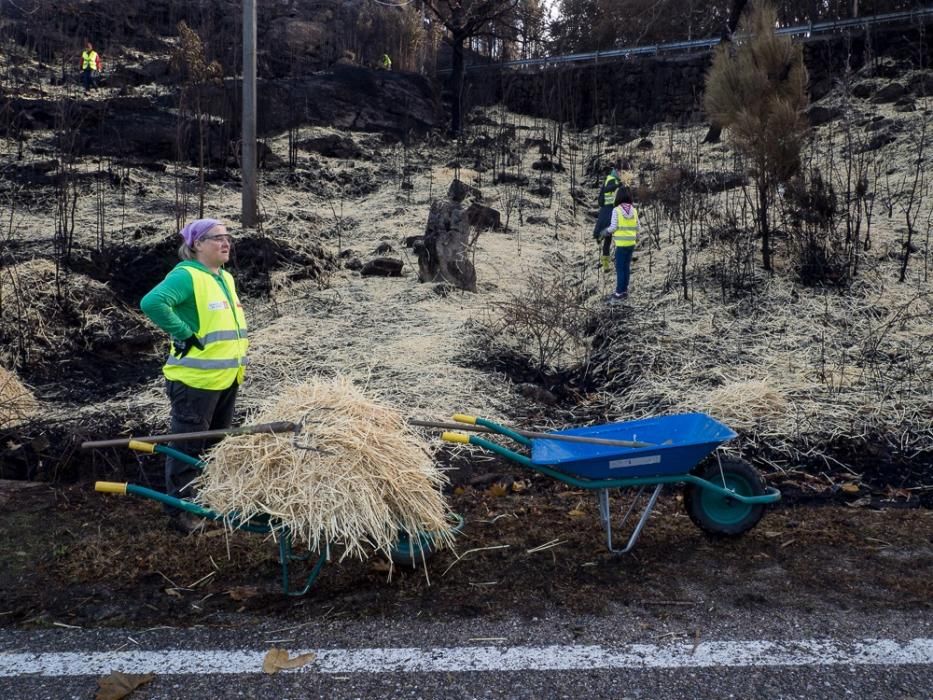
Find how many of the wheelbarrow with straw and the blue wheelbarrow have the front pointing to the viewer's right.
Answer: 2

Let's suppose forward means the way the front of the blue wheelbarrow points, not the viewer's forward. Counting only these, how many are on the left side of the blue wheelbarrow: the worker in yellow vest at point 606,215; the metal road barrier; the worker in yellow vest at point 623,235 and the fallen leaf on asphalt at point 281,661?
3

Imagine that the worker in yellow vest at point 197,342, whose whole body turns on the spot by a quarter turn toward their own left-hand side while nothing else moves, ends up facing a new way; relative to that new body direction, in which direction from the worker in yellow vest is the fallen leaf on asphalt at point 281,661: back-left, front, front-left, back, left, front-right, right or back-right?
back-right

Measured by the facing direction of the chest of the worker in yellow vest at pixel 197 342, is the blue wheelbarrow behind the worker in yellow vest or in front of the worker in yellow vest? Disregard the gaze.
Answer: in front

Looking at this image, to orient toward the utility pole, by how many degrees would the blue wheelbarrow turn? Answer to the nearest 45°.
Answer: approximately 135° to its left

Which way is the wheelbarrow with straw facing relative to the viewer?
to the viewer's right

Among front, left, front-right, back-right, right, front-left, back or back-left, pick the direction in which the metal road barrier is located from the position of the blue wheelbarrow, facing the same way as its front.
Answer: left

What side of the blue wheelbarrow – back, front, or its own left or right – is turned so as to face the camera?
right

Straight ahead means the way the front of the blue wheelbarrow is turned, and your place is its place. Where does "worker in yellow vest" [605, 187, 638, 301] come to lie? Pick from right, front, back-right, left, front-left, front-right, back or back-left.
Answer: left

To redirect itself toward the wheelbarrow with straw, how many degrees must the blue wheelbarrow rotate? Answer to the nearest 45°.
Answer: approximately 135° to its right

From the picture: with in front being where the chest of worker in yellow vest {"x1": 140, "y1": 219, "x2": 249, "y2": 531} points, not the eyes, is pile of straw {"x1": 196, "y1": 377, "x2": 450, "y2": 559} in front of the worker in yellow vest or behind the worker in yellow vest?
in front

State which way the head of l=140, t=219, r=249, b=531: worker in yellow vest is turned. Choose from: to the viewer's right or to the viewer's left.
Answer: to the viewer's right
